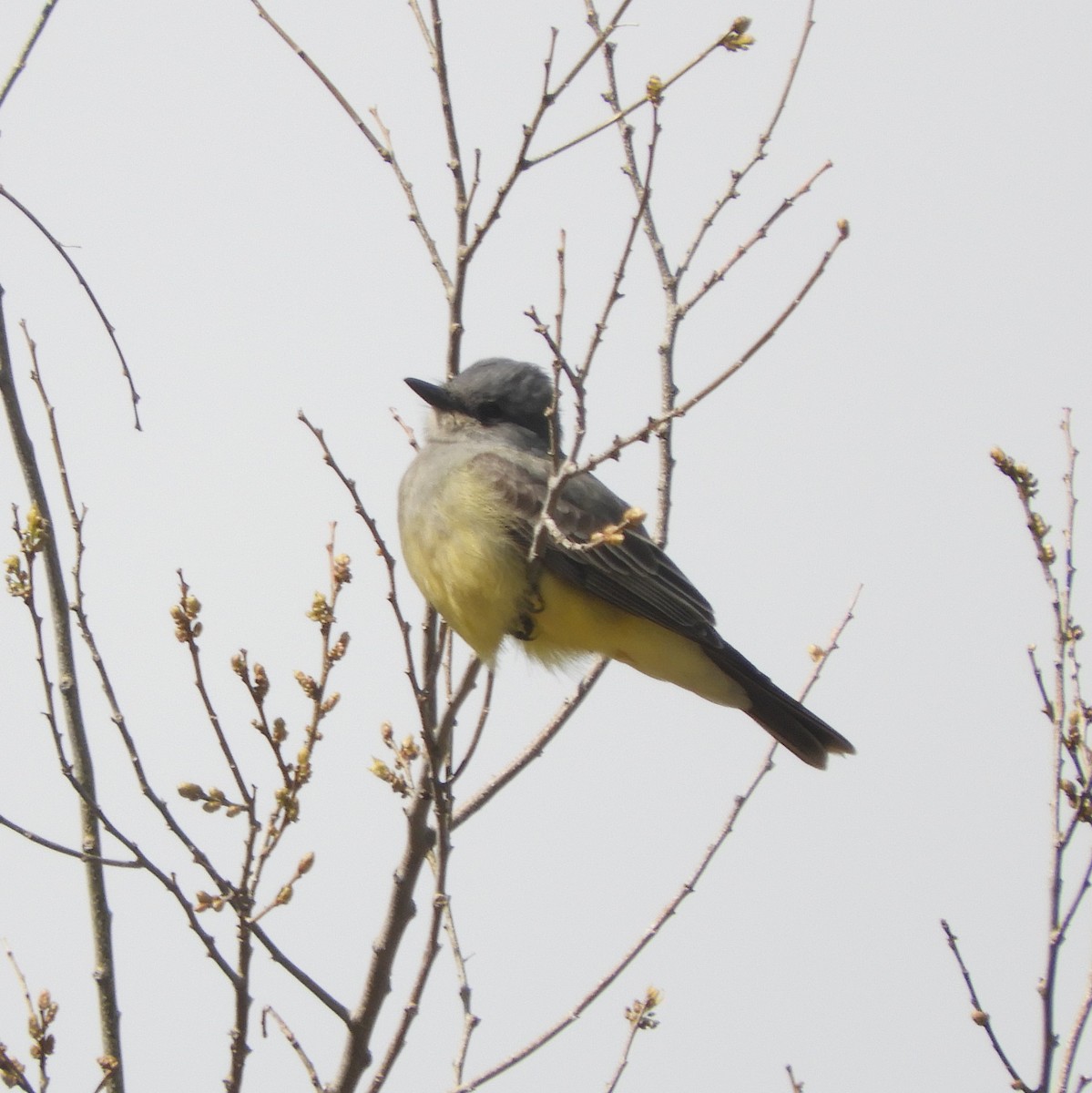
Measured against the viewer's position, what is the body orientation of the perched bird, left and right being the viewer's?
facing to the left of the viewer
